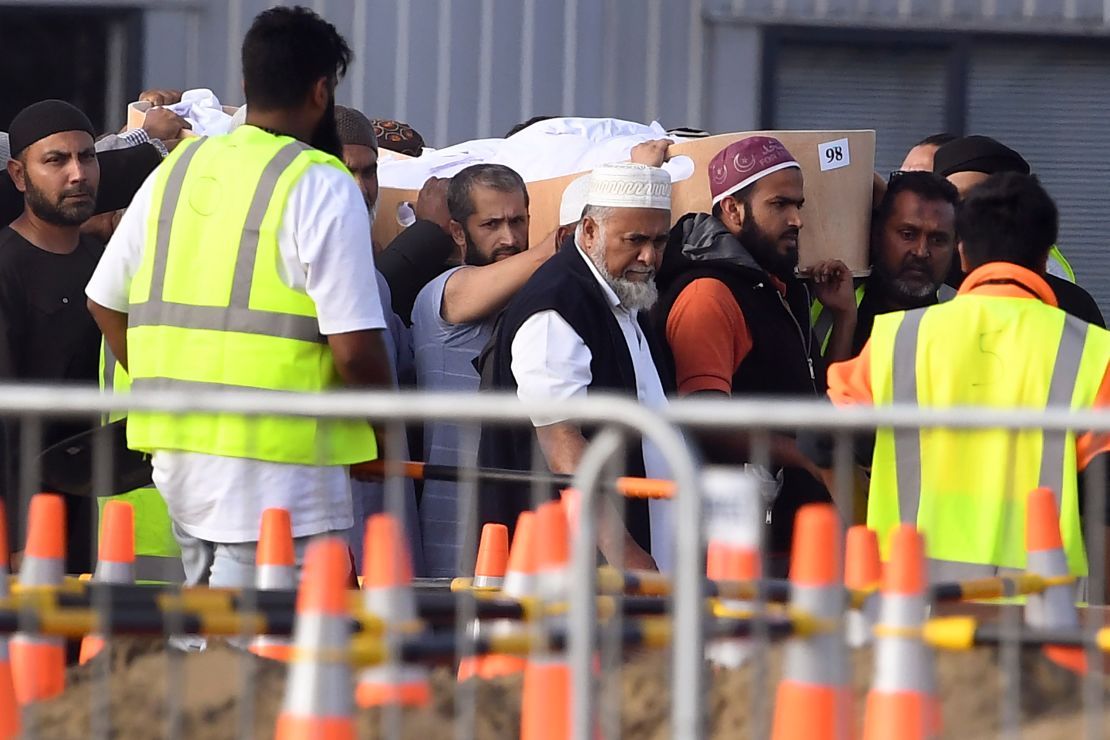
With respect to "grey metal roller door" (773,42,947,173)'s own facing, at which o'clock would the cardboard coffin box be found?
The cardboard coffin box is roughly at 12 o'clock from the grey metal roller door.

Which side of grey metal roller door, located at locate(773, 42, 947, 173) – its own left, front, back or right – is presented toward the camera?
front

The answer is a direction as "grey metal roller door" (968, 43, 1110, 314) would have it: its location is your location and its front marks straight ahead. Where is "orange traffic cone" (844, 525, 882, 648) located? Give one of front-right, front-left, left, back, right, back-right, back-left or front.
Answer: front

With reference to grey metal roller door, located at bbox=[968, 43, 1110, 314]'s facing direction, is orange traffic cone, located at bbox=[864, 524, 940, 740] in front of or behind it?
in front

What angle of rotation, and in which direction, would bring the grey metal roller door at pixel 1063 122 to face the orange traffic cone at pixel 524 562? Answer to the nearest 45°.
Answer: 0° — it already faces it

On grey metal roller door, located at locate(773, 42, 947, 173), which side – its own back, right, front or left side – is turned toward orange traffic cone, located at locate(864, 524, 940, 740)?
front

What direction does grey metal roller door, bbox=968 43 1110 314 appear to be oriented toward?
toward the camera

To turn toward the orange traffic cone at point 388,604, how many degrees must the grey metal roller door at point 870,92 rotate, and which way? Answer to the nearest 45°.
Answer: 0° — it already faces it

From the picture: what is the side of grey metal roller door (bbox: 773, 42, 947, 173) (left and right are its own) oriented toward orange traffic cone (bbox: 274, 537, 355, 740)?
front

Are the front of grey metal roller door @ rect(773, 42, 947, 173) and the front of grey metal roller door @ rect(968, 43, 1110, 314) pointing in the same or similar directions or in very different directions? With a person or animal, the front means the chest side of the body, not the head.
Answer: same or similar directions

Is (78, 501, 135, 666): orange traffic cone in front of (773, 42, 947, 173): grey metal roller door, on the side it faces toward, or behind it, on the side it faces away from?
in front

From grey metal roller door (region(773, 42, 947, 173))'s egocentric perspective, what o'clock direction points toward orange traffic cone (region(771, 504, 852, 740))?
The orange traffic cone is roughly at 12 o'clock from the grey metal roller door.

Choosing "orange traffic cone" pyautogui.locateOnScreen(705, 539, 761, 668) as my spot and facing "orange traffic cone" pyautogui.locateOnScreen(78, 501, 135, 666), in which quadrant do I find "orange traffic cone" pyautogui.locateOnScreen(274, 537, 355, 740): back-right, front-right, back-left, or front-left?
front-left

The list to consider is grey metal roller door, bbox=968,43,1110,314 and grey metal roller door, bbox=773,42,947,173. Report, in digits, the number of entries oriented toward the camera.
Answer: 2

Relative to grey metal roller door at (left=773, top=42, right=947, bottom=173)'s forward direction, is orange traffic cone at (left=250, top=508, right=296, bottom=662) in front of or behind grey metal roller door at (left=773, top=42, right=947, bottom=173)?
in front
